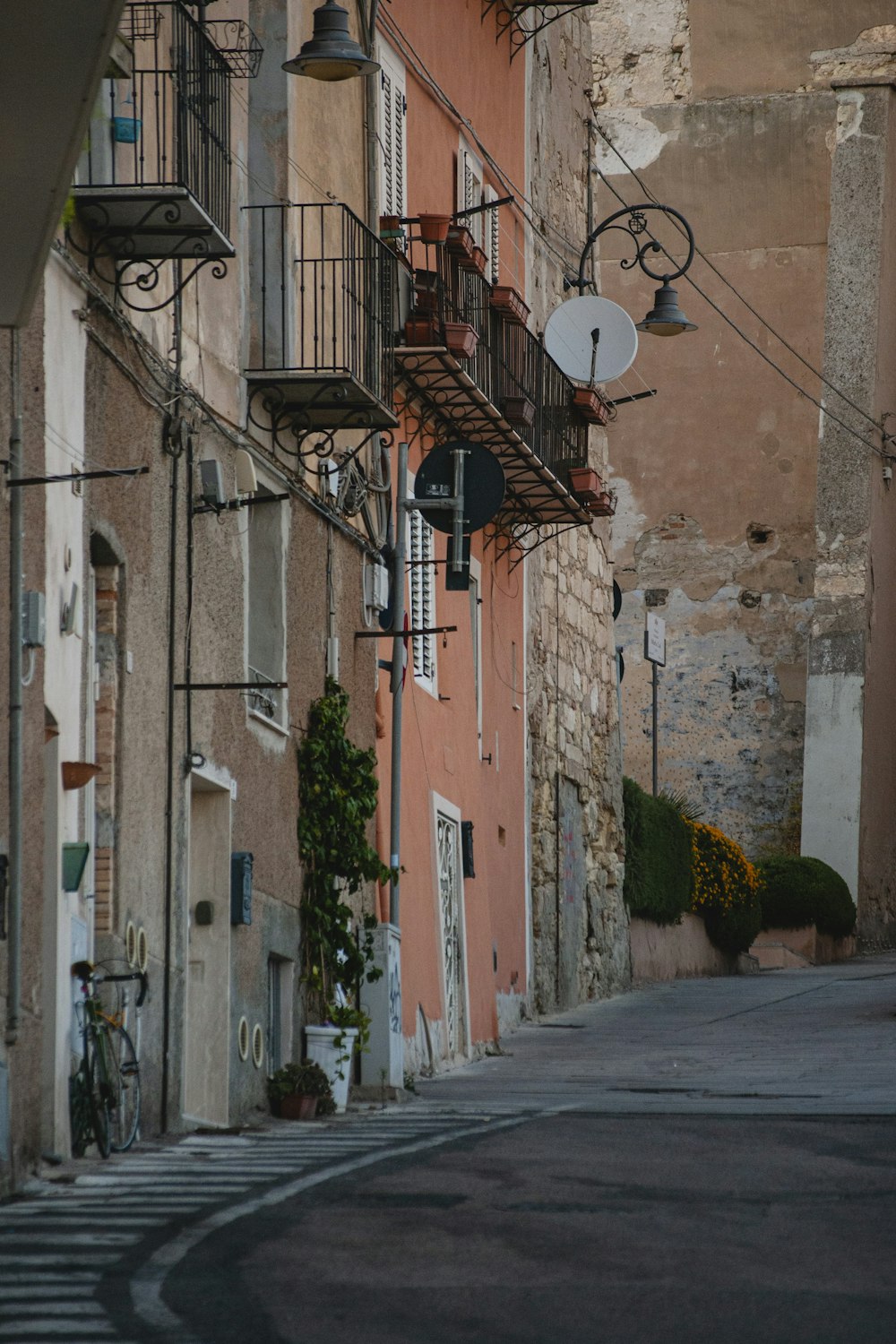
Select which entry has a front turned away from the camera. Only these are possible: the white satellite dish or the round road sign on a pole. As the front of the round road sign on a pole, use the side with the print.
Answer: the round road sign on a pole

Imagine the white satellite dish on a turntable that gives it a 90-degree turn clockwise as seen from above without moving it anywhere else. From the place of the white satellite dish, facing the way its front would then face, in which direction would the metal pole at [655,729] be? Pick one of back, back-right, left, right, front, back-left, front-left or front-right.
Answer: right

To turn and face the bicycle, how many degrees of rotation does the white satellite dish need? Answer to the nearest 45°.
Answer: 0° — it already faces it

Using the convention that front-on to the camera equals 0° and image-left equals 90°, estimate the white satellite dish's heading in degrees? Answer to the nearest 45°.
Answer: approximately 0°

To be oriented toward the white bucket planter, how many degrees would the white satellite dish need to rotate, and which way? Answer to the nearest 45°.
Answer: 0° — it already faces it

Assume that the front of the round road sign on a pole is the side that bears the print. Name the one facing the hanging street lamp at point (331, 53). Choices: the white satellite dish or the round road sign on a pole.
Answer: the white satellite dish

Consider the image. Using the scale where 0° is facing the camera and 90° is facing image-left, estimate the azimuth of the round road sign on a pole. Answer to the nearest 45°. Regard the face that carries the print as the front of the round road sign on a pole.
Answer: approximately 180°

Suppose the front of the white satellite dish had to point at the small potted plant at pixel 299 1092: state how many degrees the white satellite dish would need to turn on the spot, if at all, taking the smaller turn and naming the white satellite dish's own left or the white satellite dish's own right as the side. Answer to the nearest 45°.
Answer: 0° — it already faces it

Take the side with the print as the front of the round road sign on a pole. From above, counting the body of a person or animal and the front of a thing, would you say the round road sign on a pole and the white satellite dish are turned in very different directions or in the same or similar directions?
very different directions

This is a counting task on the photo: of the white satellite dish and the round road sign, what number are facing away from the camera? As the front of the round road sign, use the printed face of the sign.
1

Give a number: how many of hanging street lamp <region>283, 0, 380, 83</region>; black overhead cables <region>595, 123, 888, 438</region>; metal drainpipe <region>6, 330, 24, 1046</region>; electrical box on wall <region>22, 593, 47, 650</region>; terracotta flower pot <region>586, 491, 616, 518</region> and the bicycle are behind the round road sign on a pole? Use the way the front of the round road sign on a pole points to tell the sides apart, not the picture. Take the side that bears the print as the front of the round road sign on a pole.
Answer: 4

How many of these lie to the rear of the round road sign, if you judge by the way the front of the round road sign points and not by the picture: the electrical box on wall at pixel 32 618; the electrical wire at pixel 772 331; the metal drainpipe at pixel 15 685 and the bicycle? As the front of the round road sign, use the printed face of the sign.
3
